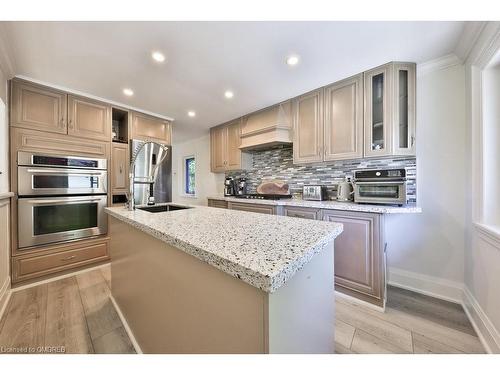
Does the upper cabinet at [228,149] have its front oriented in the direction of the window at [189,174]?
no

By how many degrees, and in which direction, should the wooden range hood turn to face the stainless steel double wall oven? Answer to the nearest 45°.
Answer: approximately 45° to its right

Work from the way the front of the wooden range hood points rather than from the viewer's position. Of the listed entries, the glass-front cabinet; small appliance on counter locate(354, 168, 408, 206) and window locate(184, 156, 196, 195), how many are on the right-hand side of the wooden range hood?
1

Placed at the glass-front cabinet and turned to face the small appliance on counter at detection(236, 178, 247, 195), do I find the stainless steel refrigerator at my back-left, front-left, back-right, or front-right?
front-left

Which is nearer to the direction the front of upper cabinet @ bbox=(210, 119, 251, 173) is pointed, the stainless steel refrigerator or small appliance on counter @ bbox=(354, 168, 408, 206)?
the stainless steel refrigerator

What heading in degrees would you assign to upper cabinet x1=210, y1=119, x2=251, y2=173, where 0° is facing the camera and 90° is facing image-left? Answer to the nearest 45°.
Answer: approximately 45°

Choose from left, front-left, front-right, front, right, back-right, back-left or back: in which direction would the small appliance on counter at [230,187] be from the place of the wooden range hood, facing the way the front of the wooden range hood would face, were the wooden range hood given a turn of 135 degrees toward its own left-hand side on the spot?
back-left

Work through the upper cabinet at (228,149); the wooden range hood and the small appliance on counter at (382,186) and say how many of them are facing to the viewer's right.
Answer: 0

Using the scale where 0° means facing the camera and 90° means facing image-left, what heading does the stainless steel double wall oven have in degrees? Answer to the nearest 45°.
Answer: approximately 315°

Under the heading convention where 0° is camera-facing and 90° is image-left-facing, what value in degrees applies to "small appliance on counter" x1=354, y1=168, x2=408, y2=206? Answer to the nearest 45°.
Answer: approximately 45°

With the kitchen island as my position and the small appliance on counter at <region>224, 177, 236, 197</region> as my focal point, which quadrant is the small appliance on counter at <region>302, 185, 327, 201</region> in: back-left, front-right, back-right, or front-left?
front-right

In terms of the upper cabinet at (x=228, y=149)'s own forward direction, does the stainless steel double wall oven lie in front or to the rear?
in front

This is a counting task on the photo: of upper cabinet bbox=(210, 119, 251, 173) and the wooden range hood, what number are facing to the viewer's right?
0

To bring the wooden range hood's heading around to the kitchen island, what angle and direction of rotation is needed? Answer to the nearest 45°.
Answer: approximately 45° to its left

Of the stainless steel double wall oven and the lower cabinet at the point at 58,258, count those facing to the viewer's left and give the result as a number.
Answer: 0

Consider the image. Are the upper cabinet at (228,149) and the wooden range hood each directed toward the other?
no

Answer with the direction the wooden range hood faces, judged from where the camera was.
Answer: facing the viewer and to the left of the viewer

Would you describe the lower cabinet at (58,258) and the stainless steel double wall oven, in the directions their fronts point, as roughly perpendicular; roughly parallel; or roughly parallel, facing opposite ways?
roughly parallel

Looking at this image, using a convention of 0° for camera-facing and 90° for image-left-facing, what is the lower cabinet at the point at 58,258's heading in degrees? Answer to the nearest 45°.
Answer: approximately 315°
